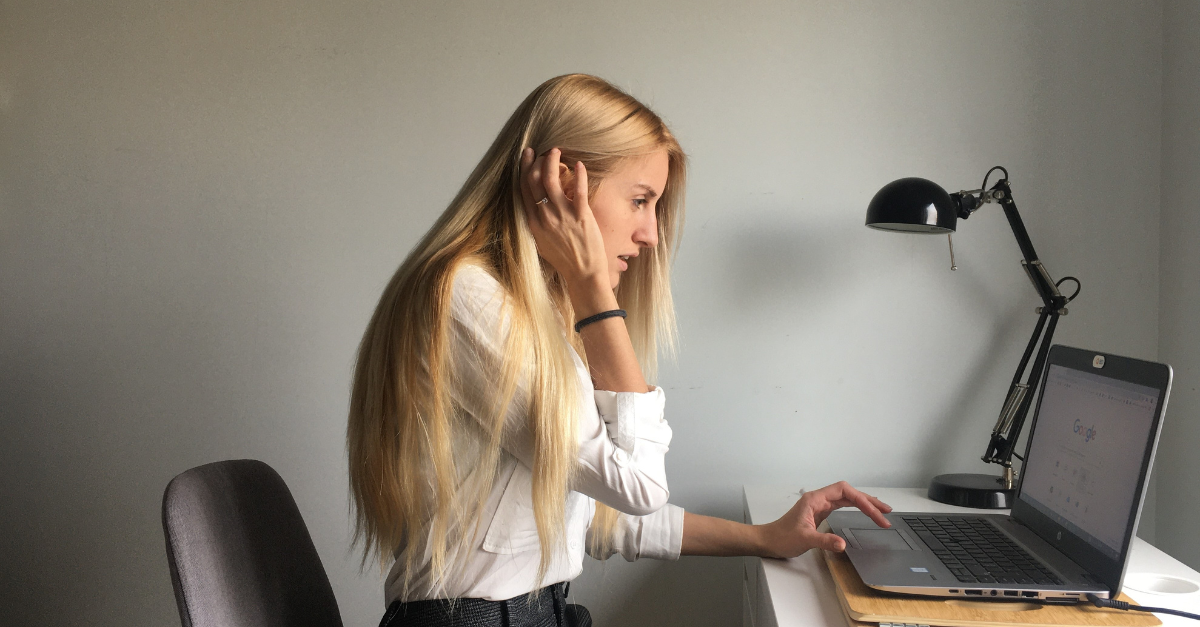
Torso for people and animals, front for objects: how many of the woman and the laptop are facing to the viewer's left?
1

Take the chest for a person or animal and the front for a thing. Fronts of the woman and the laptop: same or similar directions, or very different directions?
very different directions

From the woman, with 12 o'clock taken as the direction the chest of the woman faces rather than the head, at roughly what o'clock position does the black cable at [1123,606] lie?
The black cable is roughly at 12 o'clock from the woman.

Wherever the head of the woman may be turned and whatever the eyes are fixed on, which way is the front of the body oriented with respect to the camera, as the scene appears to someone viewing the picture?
to the viewer's right

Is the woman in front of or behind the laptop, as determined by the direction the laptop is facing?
in front

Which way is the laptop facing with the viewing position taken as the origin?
facing to the left of the viewer

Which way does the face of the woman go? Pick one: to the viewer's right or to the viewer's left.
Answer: to the viewer's right
